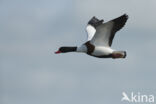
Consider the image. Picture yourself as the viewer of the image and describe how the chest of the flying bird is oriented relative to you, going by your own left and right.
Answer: facing to the left of the viewer
